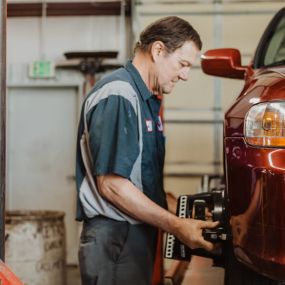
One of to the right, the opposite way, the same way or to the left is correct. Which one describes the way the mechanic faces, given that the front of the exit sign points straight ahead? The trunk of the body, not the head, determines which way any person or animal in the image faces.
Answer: to the left

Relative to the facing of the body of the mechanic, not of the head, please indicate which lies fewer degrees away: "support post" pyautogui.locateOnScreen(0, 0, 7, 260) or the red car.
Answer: the red car

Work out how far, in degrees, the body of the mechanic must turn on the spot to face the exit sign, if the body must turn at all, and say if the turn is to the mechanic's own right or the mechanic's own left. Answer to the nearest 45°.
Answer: approximately 90° to the mechanic's own left

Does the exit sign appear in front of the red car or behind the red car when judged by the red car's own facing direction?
behind

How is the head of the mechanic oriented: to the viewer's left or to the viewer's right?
to the viewer's right

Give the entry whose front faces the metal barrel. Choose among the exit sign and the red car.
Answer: the exit sign

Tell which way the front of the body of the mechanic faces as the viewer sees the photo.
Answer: to the viewer's right
